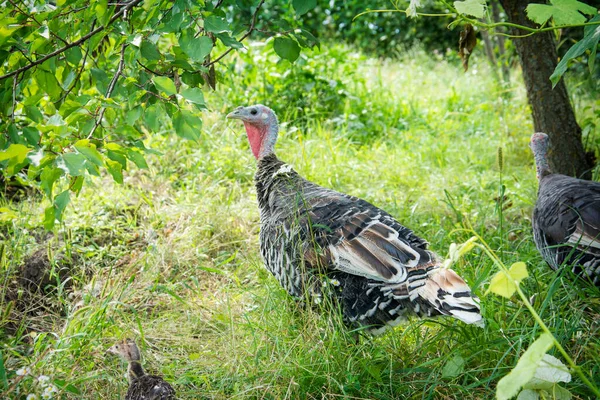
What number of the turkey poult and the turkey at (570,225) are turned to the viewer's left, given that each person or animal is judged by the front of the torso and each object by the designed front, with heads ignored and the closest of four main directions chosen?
2

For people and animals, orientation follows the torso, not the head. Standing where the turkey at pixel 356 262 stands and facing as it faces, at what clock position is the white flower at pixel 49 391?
The white flower is roughly at 11 o'clock from the turkey.

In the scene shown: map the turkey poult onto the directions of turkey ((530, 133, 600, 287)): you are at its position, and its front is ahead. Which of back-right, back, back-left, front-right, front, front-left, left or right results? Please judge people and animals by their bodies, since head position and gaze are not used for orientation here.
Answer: front-left

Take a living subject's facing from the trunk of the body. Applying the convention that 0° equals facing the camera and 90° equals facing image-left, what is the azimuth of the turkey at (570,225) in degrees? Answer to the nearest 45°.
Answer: approximately 90°

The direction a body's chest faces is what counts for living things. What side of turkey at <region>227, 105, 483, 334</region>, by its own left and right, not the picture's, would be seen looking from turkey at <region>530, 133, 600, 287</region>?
back

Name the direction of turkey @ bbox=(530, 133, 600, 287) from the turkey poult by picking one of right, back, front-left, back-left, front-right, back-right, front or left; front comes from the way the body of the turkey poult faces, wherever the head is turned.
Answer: back

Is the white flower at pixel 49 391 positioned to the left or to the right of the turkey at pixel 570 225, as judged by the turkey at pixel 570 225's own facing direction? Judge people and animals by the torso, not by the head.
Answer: on its left

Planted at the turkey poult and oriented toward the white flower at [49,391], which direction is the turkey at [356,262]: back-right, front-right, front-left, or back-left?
back-right

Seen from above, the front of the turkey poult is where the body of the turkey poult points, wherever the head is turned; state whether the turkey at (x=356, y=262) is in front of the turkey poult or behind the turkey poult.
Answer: behind

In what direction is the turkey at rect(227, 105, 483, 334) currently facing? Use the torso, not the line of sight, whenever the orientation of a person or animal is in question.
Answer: to the viewer's left

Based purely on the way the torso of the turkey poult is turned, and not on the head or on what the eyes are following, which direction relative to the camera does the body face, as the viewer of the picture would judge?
to the viewer's left
